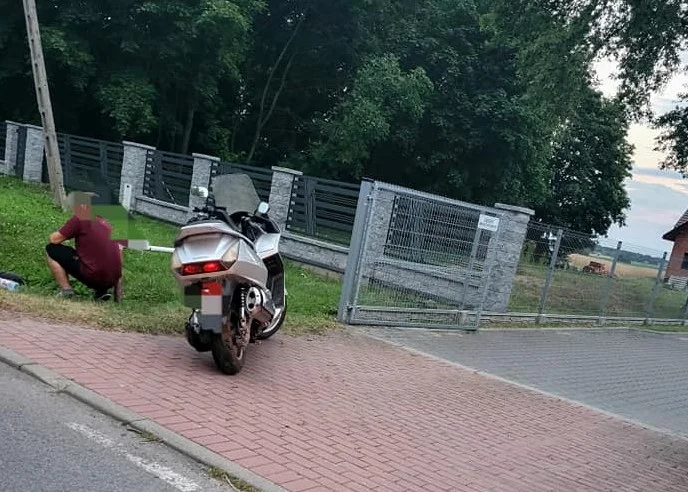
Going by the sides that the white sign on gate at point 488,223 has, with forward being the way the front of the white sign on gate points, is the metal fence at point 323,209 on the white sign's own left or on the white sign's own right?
on the white sign's own right

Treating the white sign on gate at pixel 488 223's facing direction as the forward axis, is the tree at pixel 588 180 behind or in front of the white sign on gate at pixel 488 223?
behind

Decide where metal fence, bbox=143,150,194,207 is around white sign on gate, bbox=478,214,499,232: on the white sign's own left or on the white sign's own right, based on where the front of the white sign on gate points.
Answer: on the white sign's own right

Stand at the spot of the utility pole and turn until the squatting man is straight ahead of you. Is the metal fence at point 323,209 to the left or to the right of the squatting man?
left

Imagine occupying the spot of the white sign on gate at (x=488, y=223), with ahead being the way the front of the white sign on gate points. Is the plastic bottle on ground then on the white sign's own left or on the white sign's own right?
on the white sign's own right

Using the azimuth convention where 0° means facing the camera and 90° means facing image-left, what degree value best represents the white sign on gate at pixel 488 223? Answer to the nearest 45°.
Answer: approximately 0°
